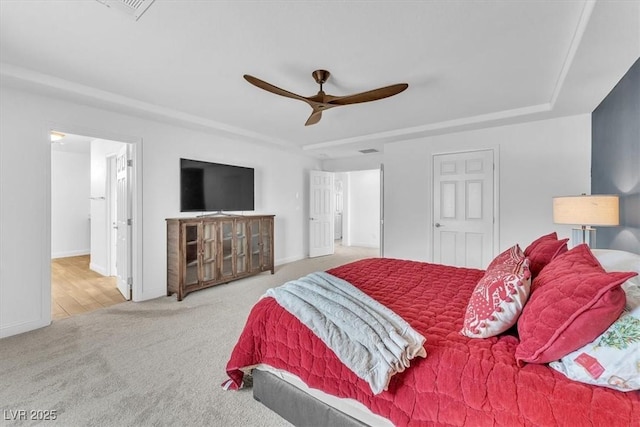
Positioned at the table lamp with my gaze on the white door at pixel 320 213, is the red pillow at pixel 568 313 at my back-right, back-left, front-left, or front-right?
back-left

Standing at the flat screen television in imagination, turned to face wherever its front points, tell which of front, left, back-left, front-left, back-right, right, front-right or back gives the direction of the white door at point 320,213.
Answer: left

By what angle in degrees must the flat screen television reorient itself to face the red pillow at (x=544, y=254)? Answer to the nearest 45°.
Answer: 0° — it already faces it

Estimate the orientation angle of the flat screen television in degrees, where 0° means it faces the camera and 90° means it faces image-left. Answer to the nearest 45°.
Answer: approximately 315°

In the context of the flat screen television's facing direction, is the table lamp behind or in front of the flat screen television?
in front

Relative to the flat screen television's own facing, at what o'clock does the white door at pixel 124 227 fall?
The white door is roughly at 4 o'clock from the flat screen television.

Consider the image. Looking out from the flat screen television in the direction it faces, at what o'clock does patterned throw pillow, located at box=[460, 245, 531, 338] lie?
The patterned throw pillow is roughly at 1 o'clock from the flat screen television.

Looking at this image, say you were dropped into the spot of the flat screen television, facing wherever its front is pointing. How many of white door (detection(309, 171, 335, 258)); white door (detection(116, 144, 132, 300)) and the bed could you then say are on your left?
1

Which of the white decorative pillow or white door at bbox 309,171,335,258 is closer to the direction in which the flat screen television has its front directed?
the white decorative pillow

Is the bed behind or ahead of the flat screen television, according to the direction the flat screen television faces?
ahead

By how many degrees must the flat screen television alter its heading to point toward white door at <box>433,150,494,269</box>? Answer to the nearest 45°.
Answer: approximately 45° to its left
